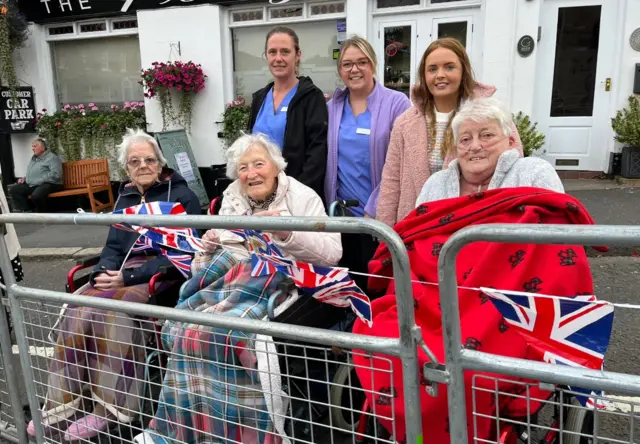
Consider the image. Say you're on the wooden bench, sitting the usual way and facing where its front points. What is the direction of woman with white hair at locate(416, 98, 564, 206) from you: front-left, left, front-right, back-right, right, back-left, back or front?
front-left

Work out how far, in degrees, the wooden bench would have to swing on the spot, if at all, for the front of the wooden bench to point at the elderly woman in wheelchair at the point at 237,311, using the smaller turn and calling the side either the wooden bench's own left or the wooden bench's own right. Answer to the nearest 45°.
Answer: approximately 45° to the wooden bench's own left

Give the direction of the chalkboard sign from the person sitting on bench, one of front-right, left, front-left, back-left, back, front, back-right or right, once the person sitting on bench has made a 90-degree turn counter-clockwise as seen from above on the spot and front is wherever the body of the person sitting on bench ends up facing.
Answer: front

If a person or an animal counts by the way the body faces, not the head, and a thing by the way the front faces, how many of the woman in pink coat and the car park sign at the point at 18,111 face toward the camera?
2

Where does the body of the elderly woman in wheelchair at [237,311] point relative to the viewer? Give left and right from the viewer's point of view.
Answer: facing the viewer and to the left of the viewer

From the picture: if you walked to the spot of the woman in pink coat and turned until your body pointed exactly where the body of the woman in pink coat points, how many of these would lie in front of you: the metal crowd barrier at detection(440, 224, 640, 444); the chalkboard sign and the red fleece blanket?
2

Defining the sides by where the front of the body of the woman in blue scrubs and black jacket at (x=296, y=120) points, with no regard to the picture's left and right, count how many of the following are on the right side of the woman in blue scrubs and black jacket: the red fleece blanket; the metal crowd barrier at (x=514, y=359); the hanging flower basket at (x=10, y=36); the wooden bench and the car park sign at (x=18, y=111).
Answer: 3

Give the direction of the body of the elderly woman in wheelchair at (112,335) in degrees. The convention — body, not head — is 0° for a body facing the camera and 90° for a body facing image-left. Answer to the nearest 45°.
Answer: approximately 45°

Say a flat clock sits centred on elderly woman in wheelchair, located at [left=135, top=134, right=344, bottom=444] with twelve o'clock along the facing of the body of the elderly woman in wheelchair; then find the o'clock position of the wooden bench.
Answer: The wooden bench is roughly at 4 o'clock from the elderly woman in wheelchair.

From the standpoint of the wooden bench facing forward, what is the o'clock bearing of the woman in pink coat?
The woman in pink coat is roughly at 10 o'clock from the wooden bench.
